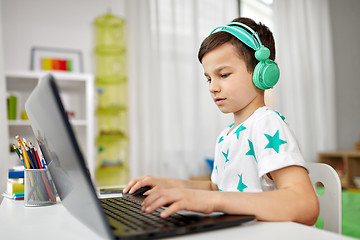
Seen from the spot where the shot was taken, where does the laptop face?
facing away from the viewer and to the right of the viewer

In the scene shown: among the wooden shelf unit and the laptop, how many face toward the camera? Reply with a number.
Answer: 1

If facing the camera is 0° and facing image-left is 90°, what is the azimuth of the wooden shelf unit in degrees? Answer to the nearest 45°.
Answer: approximately 0°

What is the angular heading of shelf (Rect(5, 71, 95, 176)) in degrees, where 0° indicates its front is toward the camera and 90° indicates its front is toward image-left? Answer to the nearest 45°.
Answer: approximately 0°

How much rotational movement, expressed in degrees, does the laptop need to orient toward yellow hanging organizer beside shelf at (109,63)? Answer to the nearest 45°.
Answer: approximately 45° to its left

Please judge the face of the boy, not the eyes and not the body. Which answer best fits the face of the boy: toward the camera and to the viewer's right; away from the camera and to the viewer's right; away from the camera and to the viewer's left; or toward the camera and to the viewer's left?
toward the camera and to the viewer's left

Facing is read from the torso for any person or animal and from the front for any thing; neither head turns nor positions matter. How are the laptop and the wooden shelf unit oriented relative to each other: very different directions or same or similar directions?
very different directions

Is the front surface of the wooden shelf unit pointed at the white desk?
yes

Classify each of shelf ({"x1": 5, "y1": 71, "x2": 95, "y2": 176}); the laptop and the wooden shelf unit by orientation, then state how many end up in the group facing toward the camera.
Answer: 2
